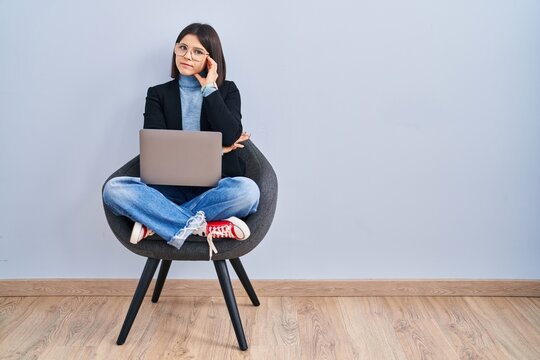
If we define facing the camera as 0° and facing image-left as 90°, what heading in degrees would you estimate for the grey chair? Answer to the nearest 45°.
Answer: approximately 0°
